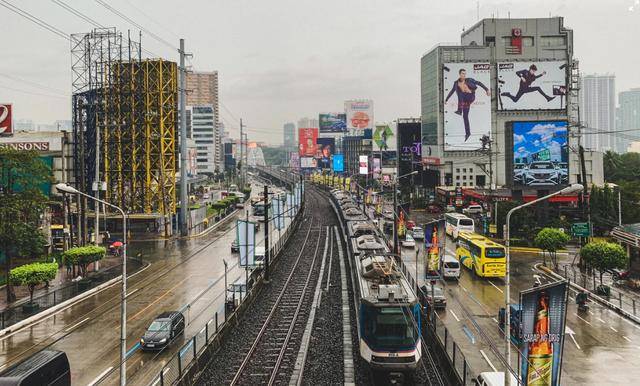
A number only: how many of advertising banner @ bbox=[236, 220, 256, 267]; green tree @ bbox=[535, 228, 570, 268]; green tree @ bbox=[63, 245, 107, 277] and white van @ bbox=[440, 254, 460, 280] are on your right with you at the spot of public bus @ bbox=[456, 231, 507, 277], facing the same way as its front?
1

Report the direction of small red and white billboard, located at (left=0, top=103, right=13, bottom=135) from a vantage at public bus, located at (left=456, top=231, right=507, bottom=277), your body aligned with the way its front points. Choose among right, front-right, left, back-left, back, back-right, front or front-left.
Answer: front-left

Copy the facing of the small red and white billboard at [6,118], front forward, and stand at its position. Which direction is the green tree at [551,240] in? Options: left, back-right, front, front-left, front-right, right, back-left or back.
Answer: front-left

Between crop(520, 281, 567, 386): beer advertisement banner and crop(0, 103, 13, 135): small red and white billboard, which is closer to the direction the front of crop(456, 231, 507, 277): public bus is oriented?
the small red and white billboard

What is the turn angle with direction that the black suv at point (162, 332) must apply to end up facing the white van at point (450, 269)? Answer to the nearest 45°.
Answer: approximately 180°

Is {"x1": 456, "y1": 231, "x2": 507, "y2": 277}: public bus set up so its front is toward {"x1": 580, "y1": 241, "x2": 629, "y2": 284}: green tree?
no

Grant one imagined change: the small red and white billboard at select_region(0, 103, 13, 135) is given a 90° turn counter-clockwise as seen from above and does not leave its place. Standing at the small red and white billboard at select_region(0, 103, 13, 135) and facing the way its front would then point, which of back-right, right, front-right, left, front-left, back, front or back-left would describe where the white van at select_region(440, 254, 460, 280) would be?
front-right

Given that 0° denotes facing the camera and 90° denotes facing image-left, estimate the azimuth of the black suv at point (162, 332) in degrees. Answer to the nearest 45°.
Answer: approximately 45°

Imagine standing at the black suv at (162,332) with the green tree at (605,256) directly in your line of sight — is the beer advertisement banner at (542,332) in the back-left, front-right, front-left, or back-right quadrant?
front-right

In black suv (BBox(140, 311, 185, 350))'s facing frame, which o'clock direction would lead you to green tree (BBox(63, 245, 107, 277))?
The green tree is roughly at 4 o'clock from the black suv.

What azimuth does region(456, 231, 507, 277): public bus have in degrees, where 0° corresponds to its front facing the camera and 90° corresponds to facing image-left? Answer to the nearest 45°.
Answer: approximately 135°

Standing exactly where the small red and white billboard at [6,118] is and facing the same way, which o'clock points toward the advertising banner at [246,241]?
The advertising banner is roughly at 11 o'clock from the small red and white billboard.

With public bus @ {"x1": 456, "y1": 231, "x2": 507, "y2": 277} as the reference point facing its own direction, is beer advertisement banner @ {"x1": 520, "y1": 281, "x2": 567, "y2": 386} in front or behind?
behind

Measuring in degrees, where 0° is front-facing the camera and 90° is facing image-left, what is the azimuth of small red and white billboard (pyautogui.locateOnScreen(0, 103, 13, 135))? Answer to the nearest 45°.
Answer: approximately 0°
